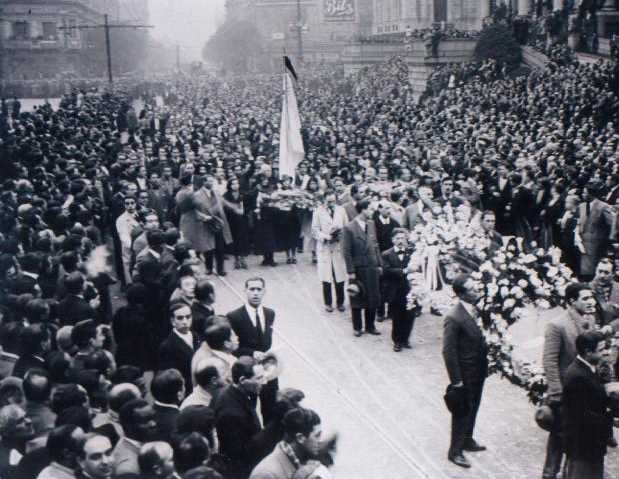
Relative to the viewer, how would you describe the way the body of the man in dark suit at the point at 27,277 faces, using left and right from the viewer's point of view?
facing away from the viewer and to the right of the viewer

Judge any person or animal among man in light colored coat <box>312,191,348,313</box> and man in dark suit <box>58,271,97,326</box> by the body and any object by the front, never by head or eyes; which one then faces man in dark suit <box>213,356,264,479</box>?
the man in light colored coat

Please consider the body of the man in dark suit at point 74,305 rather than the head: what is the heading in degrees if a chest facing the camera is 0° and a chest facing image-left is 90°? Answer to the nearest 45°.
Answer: approximately 225°

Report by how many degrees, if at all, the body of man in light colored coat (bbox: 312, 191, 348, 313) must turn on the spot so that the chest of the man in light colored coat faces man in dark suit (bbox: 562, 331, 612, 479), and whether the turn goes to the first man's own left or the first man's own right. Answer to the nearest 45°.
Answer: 0° — they already face them

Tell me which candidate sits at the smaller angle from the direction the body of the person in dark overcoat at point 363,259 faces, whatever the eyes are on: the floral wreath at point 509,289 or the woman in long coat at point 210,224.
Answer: the floral wreath

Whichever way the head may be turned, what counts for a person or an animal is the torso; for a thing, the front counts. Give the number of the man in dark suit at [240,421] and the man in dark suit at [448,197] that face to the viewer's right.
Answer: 1

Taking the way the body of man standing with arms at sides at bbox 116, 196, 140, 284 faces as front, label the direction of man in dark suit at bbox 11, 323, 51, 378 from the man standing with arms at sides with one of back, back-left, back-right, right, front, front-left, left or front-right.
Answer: front-right

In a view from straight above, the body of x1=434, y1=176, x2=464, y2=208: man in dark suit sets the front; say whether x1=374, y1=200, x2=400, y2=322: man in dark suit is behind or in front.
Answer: in front

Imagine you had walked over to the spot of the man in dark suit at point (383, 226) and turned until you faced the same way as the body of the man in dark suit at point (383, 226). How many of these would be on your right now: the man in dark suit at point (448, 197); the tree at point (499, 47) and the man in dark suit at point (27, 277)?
1

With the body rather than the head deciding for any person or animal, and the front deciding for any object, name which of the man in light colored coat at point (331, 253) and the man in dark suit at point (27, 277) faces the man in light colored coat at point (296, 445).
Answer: the man in light colored coat at point (331, 253)

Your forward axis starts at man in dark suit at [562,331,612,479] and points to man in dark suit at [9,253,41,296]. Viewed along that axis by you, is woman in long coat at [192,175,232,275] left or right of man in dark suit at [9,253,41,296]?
right

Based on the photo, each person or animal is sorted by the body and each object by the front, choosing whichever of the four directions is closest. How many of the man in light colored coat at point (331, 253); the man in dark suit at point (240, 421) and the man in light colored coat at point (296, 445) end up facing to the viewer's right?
2

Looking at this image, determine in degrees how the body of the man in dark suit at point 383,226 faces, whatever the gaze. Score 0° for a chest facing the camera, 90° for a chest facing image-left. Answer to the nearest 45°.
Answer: approximately 315°

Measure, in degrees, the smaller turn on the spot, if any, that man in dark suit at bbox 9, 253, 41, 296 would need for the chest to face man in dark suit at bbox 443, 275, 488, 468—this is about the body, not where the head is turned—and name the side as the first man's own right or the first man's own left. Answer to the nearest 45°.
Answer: approximately 90° to the first man's own right
